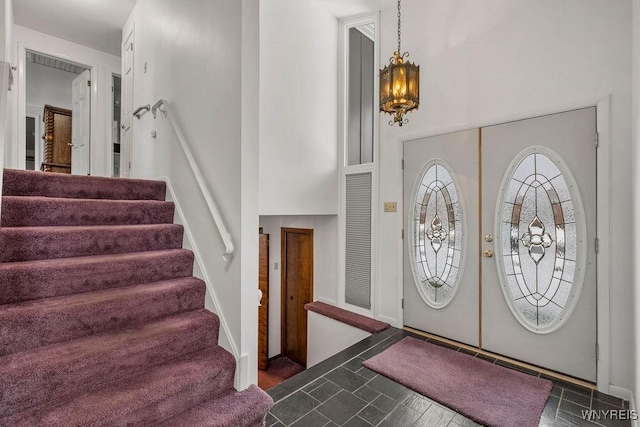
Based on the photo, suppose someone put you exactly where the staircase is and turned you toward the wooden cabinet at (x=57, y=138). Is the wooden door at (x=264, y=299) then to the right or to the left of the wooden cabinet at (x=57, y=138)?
right

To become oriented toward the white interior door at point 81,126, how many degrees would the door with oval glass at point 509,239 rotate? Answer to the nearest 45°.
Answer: approximately 45° to its right

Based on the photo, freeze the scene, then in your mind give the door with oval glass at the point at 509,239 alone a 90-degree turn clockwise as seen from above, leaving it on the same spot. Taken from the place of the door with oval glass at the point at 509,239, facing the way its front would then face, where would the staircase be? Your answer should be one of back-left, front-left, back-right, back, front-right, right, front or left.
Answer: left

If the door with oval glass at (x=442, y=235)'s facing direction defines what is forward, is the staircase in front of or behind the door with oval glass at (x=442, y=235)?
in front

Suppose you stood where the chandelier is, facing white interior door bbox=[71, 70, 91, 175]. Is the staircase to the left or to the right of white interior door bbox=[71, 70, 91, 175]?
left

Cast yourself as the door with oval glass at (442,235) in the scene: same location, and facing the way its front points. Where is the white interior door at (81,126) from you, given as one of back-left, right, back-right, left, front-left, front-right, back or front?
front-right

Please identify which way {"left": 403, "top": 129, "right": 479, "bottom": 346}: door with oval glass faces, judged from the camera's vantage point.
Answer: facing the viewer and to the left of the viewer

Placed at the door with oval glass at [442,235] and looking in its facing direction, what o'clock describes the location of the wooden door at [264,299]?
The wooden door is roughly at 2 o'clock from the door with oval glass.

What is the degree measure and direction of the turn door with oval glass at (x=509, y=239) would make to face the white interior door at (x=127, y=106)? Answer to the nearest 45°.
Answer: approximately 45° to its right

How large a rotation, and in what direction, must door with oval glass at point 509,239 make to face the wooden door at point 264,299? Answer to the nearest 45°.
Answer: approximately 45° to its right

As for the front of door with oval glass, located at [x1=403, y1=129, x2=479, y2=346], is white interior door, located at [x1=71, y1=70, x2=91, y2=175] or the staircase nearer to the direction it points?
the staircase

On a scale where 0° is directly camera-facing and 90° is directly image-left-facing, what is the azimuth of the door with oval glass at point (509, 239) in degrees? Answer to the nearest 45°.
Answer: approximately 45°

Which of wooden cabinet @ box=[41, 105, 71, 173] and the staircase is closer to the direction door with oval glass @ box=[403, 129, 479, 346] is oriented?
the staircase
